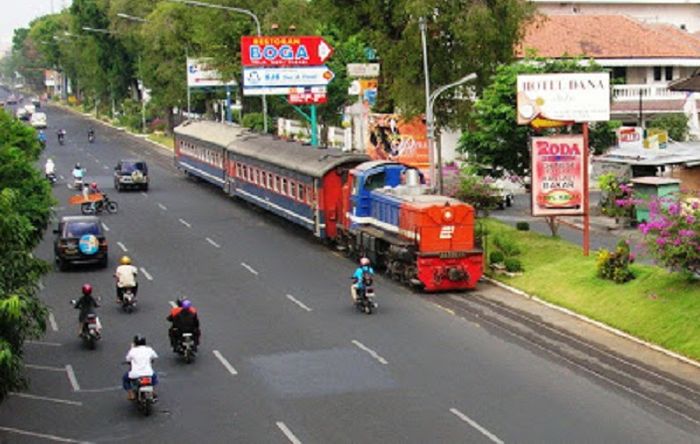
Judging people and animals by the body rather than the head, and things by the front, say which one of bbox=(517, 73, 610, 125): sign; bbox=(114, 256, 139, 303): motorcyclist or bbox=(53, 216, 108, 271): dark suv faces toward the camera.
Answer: the sign

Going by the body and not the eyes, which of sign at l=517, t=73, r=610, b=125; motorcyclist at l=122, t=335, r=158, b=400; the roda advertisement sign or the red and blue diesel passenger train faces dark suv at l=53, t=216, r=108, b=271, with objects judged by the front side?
the motorcyclist

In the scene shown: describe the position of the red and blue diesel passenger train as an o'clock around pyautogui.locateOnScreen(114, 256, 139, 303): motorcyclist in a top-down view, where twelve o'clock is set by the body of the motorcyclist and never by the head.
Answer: The red and blue diesel passenger train is roughly at 2 o'clock from the motorcyclist.

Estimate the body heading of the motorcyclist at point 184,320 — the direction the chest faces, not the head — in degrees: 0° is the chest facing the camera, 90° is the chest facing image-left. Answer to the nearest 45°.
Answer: approximately 180°

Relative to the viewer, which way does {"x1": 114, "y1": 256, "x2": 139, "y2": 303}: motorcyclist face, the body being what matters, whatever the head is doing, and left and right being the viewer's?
facing away from the viewer

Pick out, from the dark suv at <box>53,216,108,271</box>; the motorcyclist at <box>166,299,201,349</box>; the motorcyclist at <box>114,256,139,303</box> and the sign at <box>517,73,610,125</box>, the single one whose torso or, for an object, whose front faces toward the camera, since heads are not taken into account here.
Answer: the sign

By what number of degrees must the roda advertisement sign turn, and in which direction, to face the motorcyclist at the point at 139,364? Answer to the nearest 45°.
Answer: approximately 45° to its right

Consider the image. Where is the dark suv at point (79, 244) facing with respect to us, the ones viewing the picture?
facing away from the viewer

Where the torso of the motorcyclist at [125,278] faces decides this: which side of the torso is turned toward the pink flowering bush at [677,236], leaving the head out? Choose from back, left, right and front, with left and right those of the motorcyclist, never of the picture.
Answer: right

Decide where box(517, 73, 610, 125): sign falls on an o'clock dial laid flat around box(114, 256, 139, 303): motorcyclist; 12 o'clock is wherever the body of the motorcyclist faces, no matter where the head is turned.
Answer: The sign is roughly at 3 o'clock from the motorcyclist.

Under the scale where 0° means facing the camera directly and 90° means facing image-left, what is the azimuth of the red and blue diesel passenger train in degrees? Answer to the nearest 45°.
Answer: approximately 315°

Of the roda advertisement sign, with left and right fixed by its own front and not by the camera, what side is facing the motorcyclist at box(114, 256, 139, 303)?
right

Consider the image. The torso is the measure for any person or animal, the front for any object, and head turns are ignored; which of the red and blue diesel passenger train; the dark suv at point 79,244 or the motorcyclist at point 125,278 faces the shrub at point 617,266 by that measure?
the red and blue diesel passenger train

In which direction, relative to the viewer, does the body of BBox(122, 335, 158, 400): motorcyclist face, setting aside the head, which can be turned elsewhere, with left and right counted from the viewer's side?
facing away from the viewer

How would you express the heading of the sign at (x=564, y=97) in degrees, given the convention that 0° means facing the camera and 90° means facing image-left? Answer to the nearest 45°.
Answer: approximately 0°

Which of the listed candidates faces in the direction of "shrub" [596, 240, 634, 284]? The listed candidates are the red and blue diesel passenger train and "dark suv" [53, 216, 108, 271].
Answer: the red and blue diesel passenger train
